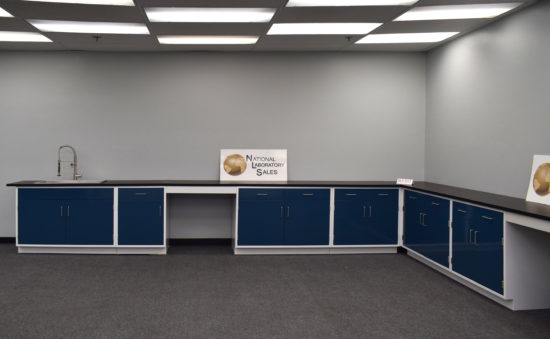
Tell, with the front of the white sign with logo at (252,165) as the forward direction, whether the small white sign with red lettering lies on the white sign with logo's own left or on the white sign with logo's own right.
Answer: on the white sign with logo's own left

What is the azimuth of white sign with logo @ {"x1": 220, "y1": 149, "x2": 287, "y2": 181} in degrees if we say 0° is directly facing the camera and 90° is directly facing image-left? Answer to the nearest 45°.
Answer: approximately 0°

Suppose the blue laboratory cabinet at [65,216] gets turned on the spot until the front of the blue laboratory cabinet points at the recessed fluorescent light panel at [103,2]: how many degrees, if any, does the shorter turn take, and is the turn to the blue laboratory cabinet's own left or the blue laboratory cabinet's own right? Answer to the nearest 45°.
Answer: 0° — it already faces it

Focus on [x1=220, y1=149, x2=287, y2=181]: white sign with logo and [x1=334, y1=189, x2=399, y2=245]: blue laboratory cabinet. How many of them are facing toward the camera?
2

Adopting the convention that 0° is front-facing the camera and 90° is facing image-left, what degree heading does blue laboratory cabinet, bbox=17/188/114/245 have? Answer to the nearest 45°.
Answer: approximately 0°

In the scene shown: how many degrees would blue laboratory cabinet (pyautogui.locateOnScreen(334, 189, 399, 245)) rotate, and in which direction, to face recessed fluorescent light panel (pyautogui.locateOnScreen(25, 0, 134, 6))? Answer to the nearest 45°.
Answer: approximately 45° to its right

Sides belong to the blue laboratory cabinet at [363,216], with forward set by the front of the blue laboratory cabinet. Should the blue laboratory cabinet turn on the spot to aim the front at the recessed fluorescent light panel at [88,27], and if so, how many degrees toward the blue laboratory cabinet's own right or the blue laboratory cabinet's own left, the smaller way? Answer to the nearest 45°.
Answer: approximately 45° to the blue laboratory cabinet's own right

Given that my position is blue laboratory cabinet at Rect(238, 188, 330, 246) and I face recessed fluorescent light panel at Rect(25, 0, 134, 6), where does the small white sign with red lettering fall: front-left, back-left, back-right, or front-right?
back-left
